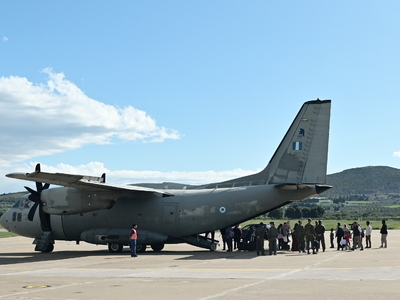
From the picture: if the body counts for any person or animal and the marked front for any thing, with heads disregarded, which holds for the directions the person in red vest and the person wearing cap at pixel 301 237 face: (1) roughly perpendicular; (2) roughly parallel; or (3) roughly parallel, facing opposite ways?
roughly perpendicular

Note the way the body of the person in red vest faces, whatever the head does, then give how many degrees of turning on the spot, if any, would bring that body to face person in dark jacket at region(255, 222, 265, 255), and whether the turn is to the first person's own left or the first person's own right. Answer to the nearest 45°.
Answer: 0° — they already face them

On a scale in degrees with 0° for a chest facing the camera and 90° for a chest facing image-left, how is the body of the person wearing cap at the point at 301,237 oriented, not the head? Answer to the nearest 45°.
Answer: approximately 180°

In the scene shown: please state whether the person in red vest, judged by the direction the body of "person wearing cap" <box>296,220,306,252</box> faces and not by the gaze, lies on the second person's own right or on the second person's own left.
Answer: on the second person's own left

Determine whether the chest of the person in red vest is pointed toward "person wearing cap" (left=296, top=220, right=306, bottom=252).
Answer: yes

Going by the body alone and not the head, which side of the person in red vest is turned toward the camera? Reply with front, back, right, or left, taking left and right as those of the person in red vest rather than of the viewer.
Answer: right
